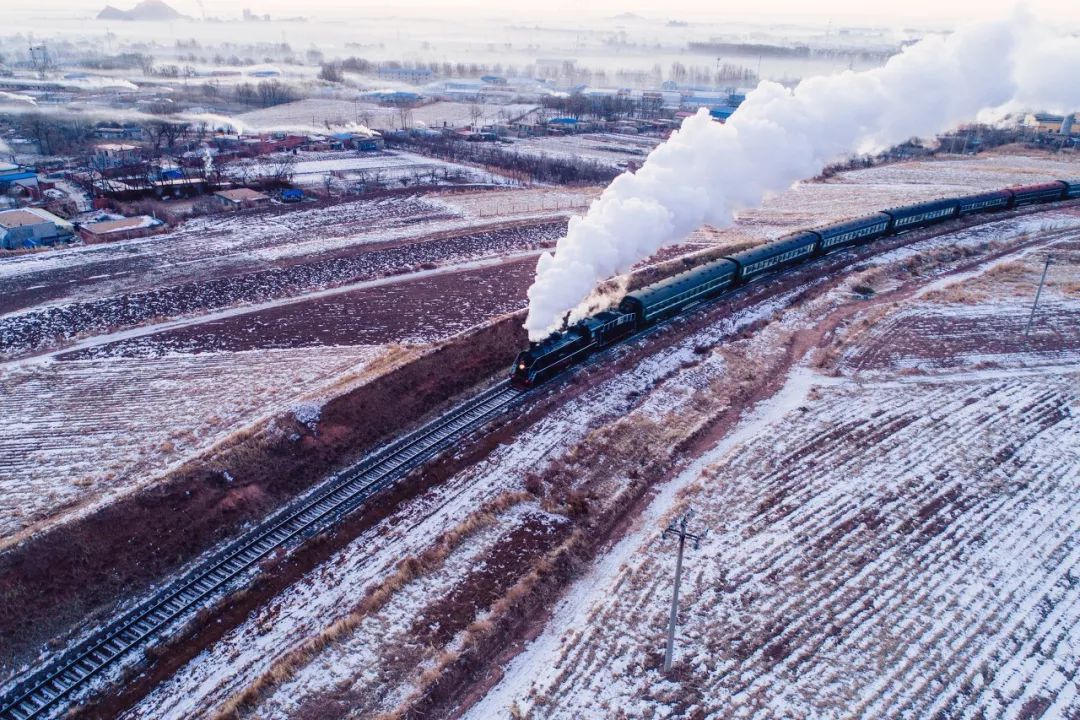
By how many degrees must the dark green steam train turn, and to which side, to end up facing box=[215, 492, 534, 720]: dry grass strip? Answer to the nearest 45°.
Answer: approximately 45° to its left

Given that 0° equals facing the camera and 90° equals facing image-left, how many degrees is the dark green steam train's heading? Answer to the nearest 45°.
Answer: approximately 45°
